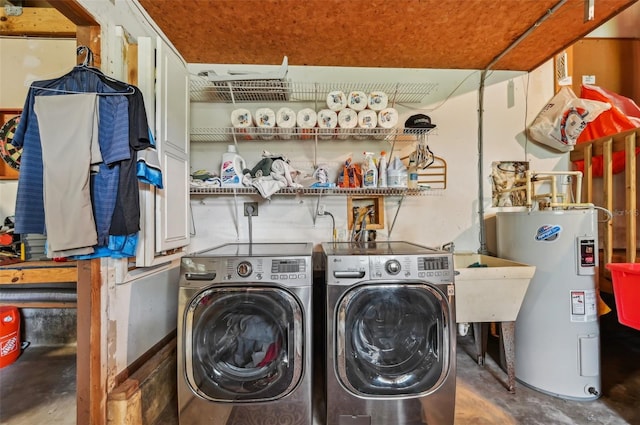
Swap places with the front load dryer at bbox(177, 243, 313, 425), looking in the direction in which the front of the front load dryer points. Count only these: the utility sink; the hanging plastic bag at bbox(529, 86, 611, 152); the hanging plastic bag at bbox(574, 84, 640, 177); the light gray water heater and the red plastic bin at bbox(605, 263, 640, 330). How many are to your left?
5

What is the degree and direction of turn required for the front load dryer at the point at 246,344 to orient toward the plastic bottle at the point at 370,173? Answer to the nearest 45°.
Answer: approximately 135° to its left

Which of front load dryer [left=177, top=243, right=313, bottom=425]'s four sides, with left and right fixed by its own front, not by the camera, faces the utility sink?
left

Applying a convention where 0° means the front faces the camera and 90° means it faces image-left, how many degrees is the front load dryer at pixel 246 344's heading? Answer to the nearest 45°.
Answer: approximately 0°

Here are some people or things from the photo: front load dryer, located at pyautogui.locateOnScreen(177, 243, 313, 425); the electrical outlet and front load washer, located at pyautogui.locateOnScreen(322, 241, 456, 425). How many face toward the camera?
3

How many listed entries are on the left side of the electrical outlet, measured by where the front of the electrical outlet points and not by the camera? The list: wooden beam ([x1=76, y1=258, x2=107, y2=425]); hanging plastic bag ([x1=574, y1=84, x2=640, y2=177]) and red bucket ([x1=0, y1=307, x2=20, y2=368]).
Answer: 1

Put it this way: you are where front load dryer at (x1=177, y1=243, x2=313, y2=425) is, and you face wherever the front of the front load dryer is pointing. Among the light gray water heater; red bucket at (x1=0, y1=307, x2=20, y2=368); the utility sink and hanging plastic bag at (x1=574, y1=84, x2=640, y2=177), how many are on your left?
3

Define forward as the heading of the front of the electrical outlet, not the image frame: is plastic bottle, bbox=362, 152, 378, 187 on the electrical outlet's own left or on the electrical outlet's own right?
on the electrical outlet's own left
